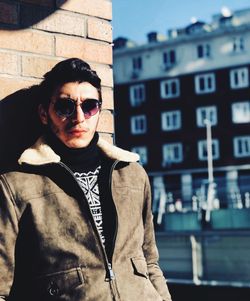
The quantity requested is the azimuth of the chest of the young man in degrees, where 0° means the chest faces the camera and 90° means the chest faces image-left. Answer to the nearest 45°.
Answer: approximately 315°
